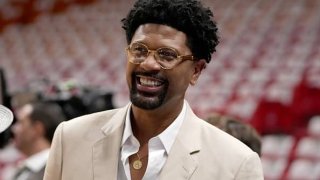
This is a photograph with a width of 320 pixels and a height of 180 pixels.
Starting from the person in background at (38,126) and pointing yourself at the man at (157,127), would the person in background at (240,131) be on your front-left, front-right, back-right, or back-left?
front-left

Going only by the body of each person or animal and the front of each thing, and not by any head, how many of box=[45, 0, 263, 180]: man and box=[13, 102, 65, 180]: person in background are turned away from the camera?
0

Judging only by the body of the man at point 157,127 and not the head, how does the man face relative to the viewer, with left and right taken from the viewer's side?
facing the viewer and to the left of the viewer

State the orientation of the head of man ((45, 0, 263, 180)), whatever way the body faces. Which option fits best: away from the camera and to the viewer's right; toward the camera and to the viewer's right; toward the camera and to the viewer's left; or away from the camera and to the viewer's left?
toward the camera and to the viewer's left

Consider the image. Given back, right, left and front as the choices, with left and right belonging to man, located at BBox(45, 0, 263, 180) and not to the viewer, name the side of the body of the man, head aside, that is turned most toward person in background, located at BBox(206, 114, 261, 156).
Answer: back
